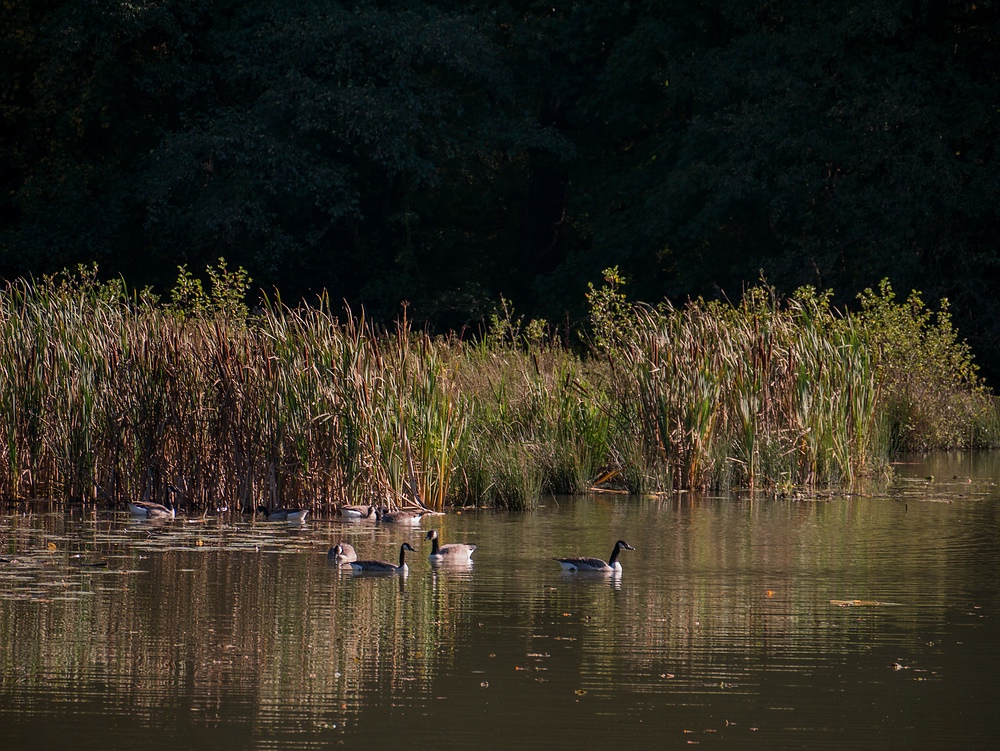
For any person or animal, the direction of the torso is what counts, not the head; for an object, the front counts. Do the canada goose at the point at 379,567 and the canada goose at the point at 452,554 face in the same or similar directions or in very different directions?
very different directions

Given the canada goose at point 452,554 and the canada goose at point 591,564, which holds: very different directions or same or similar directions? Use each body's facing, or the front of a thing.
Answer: very different directions

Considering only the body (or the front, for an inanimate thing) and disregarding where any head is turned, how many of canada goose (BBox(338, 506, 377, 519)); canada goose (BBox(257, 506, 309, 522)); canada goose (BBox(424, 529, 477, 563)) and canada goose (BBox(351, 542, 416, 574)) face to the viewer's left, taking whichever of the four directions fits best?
3

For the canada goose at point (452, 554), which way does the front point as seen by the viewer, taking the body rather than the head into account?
to the viewer's left

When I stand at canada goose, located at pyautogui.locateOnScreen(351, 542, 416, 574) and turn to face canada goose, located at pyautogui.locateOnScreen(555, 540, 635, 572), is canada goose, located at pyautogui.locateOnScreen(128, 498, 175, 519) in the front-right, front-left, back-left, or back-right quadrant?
back-left

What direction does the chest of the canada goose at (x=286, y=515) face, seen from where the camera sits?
to the viewer's left

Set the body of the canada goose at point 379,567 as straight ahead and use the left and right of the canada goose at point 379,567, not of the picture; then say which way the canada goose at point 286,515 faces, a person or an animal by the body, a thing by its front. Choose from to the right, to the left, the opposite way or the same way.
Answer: the opposite way

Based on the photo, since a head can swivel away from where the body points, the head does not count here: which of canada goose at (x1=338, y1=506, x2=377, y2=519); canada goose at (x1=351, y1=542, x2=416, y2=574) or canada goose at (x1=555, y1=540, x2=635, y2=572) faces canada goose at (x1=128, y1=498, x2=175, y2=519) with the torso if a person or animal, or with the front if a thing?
canada goose at (x1=338, y1=506, x2=377, y2=519)

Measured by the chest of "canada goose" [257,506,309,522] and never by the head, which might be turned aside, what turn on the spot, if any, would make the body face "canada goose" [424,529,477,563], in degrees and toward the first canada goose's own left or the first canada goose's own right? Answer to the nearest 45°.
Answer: approximately 90° to the first canada goose's own left

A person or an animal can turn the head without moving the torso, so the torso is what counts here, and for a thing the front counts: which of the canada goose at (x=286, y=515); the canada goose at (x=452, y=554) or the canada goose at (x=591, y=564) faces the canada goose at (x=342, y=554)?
the canada goose at (x=452, y=554)

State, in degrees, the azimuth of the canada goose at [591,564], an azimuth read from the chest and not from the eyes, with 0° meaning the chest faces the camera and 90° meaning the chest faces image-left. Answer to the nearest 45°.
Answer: approximately 270°
